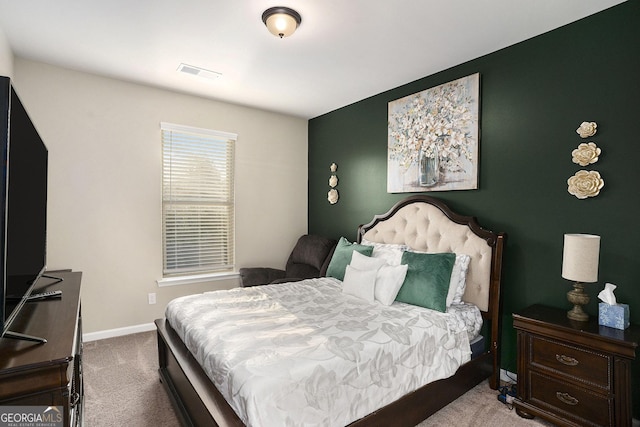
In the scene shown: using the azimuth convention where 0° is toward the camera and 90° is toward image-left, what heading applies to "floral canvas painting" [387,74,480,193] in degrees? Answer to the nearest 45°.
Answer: approximately 45°

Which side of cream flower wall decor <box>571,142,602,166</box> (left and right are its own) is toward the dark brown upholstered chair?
right

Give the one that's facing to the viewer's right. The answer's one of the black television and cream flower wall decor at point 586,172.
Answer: the black television

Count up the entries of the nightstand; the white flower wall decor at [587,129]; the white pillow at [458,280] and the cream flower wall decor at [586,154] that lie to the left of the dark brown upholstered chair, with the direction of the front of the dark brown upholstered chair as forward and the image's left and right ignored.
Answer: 4

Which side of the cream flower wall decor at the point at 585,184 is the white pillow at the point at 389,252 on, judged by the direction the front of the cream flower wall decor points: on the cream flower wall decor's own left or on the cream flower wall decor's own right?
on the cream flower wall decor's own right

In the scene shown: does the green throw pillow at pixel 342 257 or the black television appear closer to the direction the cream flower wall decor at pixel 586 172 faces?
the black television

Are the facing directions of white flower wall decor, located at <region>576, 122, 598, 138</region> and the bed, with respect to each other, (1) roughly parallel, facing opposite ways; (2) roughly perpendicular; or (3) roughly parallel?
roughly parallel

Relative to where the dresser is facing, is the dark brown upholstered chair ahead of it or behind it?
ahead

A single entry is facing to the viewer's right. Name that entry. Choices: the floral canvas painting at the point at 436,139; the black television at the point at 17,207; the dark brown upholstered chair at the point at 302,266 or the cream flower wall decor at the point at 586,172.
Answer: the black television

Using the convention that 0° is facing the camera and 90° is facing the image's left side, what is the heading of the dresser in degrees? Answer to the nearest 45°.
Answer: approximately 270°

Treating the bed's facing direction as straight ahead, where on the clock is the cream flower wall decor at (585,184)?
The cream flower wall decor is roughly at 8 o'clock from the bed.

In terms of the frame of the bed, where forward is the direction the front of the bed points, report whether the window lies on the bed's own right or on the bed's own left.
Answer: on the bed's own right

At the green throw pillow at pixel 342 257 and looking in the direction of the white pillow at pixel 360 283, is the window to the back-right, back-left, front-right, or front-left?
back-right

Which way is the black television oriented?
to the viewer's right
